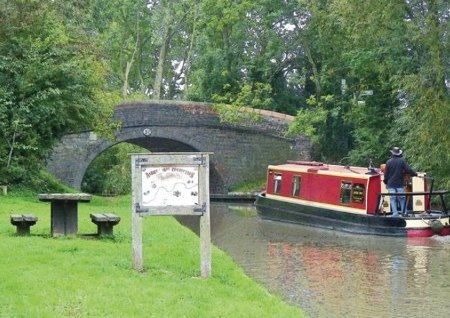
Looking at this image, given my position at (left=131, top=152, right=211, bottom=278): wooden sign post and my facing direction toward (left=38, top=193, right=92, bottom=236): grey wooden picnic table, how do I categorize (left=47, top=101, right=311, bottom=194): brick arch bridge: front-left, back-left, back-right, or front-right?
front-right

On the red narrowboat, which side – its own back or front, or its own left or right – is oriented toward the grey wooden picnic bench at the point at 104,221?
left

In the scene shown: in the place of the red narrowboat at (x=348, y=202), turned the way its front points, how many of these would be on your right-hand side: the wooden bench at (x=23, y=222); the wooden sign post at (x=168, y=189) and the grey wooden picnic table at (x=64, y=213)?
0

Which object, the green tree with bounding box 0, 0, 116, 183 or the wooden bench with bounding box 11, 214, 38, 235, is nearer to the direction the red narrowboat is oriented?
the green tree

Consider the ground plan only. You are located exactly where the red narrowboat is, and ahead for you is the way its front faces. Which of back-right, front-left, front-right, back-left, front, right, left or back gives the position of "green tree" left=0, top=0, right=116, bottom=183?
front-left

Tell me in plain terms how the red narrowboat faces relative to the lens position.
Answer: facing away from the viewer and to the left of the viewer

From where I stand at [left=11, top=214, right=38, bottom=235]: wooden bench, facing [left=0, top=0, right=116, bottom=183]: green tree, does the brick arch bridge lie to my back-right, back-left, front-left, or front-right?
front-right

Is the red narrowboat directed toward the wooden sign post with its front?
no

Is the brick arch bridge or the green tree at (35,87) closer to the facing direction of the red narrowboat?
the brick arch bridge

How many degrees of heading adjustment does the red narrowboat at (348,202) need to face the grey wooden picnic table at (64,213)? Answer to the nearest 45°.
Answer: approximately 90° to its left

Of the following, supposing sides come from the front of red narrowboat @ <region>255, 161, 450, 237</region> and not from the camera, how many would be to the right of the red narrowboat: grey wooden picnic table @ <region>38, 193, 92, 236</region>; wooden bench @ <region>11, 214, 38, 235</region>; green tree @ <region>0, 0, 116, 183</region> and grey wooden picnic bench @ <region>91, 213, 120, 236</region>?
0

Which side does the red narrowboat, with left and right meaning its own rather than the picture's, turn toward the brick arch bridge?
front

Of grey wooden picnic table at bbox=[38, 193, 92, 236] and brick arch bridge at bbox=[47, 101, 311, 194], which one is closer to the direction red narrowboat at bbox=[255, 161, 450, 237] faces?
the brick arch bridge

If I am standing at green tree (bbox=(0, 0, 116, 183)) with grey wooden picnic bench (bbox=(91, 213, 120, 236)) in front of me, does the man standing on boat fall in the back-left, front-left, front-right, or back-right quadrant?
front-left

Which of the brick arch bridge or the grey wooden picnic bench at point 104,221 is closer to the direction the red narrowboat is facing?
the brick arch bridge

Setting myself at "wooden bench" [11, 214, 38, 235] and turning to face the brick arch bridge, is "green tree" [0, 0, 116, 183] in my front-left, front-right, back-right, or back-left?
front-left
